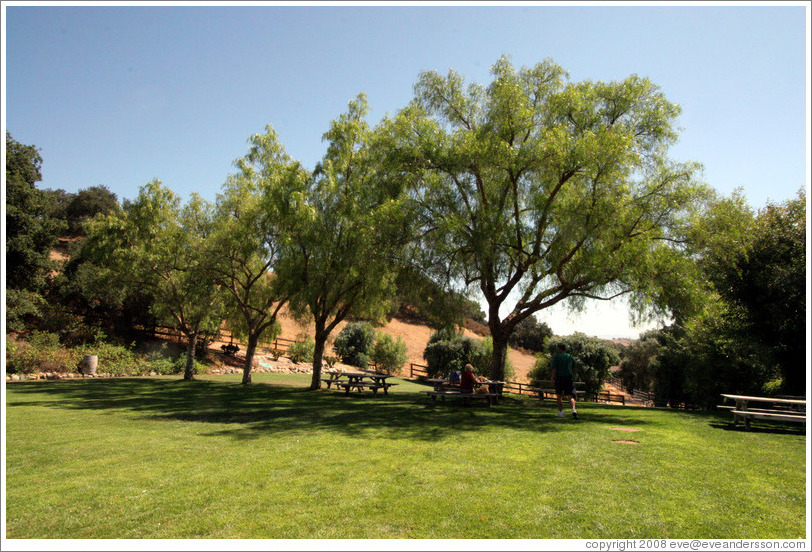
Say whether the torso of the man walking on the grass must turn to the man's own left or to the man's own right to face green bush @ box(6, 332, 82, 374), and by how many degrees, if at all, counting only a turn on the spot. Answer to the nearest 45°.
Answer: approximately 90° to the man's own left

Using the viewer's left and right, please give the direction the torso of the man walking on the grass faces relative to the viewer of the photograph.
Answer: facing away from the viewer

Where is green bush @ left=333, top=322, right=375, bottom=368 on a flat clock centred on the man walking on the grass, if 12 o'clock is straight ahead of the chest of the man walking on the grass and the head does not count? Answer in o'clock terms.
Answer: The green bush is roughly at 11 o'clock from the man walking on the grass.

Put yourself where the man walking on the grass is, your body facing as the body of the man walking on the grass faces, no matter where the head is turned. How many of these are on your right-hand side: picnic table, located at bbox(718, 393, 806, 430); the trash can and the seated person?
1

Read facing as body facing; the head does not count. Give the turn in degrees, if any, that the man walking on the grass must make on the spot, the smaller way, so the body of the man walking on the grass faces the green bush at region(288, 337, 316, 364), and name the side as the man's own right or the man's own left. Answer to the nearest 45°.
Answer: approximately 45° to the man's own left

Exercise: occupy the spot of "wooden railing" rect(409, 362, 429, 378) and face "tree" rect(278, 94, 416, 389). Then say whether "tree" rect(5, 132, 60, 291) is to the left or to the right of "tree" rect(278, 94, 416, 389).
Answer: right

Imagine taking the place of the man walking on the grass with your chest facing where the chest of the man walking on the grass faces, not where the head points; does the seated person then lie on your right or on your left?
on your left
